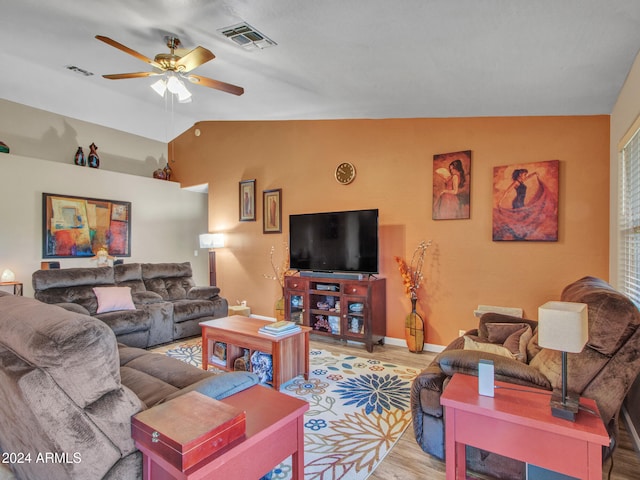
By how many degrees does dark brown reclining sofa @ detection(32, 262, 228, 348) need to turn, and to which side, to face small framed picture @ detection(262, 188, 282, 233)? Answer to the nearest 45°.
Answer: approximately 45° to its left

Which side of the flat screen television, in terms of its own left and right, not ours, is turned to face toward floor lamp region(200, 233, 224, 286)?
right

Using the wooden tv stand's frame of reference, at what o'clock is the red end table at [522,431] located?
The red end table is roughly at 10 o'clock from the wooden tv stand.

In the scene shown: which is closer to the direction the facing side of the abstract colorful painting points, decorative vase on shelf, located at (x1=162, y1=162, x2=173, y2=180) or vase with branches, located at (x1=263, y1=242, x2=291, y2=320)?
the vase with branches

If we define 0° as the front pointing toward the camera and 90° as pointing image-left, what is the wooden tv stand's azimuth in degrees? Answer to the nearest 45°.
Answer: approximately 45°

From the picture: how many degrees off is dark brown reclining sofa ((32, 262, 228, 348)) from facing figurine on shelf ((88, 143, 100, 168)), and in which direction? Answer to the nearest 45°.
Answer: approximately 135° to its left

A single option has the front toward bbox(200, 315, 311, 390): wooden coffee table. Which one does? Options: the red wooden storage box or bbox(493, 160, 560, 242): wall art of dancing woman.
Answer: the wall art of dancing woman
